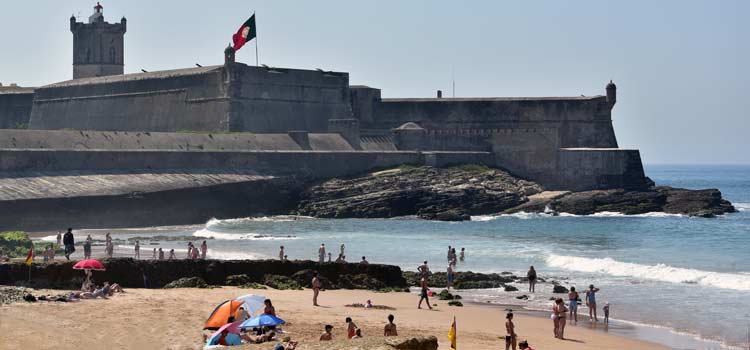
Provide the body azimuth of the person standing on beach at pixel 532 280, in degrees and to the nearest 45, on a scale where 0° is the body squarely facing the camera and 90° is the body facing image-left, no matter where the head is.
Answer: approximately 180°

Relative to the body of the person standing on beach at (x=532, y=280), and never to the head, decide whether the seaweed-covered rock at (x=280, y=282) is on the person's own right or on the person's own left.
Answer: on the person's own left

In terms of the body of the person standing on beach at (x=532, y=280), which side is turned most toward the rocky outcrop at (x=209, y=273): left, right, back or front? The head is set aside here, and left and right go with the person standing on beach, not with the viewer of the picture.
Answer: left

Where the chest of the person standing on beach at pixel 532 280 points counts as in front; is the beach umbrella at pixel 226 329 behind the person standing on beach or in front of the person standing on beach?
behind

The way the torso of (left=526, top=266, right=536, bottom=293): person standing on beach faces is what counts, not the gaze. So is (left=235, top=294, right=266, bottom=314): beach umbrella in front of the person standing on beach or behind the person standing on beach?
behind

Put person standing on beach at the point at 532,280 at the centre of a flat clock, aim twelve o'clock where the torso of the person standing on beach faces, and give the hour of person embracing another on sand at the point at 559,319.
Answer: The person embracing another on sand is roughly at 6 o'clock from the person standing on beach.
